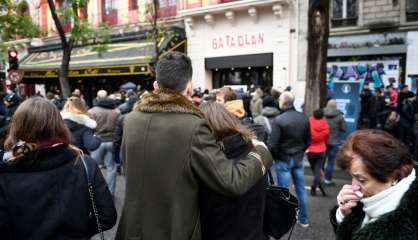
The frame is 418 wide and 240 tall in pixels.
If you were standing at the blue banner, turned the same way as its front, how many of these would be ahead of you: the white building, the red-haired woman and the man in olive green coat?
2

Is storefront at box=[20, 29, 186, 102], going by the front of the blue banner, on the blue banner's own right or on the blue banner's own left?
on the blue banner's own right

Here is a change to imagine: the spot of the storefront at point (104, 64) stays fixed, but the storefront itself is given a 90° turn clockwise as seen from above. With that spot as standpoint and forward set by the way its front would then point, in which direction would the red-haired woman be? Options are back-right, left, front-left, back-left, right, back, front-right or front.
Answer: left

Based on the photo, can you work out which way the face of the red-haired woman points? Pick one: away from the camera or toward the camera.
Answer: toward the camera

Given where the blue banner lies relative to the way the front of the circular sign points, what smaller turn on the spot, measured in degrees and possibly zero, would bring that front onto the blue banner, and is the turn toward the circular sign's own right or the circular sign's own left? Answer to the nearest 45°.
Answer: approximately 45° to the circular sign's own left

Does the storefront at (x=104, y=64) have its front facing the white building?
no

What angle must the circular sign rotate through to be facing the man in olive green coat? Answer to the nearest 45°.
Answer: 0° — it already faces them

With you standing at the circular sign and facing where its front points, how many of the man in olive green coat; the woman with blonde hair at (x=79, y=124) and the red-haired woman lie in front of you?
3

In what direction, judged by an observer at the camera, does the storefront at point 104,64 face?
facing the viewer

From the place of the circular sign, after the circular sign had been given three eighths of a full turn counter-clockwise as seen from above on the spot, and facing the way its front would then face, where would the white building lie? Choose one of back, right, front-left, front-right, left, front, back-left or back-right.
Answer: front-right

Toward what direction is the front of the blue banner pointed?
toward the camera

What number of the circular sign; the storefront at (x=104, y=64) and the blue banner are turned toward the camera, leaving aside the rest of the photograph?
3

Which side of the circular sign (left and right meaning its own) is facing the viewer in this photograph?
front

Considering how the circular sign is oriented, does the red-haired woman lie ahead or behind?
ahead

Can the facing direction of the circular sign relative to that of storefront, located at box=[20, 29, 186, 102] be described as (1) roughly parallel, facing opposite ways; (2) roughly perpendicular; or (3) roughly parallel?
roughly parallel

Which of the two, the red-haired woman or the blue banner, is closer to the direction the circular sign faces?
the red-haired woman

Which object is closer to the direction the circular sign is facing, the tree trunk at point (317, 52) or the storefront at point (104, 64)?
the tree trunk

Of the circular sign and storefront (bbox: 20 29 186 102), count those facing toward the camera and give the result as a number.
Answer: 2

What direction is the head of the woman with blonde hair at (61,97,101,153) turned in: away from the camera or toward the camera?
away from the camera

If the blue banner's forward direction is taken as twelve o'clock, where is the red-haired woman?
The red-haired woman is roughly at 12 o'clock from the blue banner.
